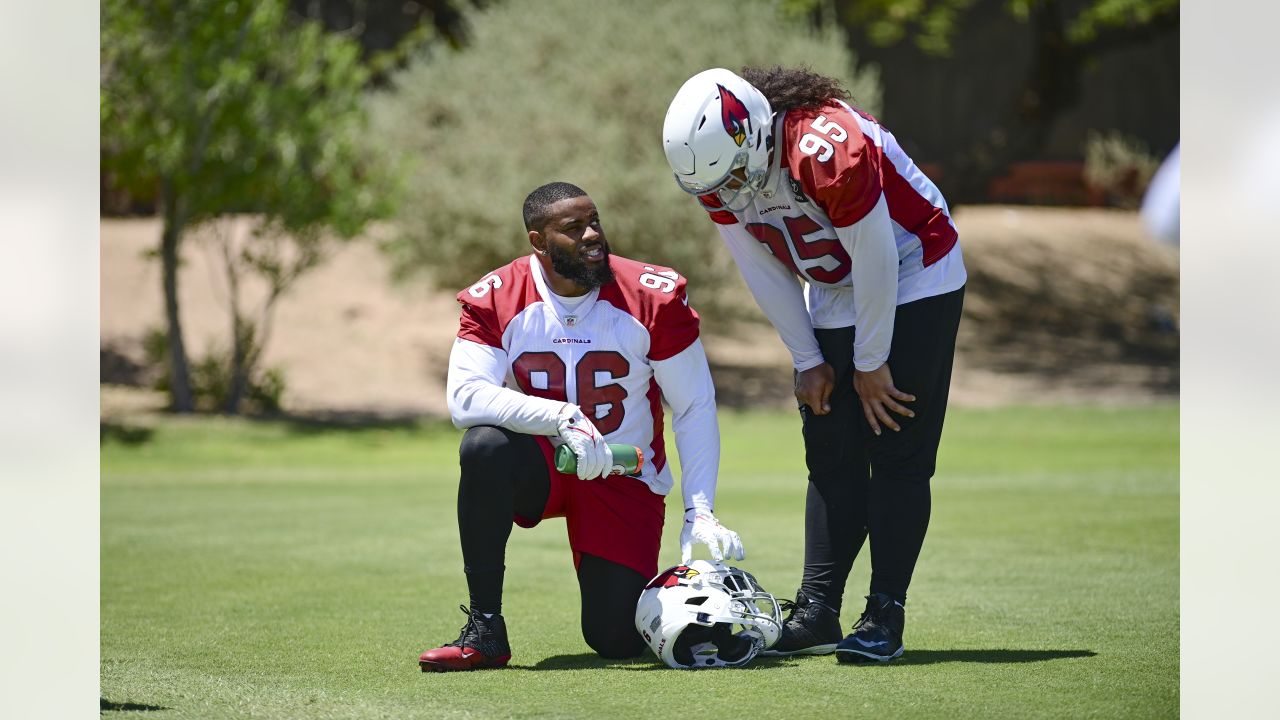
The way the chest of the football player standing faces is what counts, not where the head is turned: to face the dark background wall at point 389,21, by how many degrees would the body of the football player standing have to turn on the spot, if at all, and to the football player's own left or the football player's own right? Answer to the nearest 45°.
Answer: approximately 135° to the football player's own right

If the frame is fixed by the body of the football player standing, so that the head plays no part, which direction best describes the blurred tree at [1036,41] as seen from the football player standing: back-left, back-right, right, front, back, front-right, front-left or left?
back-right

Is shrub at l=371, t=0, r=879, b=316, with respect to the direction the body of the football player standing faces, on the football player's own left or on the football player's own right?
on the football player's own right

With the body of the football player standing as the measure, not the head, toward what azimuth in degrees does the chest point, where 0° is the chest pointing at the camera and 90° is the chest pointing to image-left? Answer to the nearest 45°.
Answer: approximately 45°

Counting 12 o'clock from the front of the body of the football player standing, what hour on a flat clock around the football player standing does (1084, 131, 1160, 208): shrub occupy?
The shrub is roughly at 5 o'clock from the football player standing.

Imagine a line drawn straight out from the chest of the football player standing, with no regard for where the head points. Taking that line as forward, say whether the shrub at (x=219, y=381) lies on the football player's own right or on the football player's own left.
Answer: on the football player's own right
